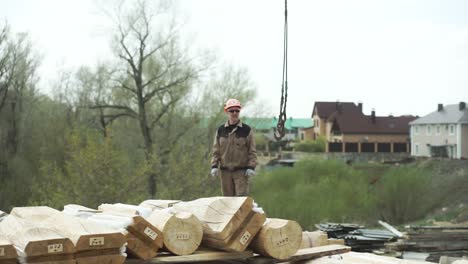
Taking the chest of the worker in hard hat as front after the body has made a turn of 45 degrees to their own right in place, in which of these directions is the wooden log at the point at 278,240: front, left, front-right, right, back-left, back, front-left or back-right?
front-left

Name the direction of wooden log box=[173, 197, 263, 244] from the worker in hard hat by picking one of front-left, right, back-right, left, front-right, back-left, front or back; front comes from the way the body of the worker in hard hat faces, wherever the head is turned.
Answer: front

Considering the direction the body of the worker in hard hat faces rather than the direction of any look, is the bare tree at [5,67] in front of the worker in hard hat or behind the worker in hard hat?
behind

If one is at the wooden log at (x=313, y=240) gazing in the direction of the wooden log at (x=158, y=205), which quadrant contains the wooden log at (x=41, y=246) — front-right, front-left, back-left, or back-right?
front-left

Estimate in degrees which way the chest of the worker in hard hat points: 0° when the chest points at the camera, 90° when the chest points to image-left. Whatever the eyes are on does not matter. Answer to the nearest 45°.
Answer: approximately 0°

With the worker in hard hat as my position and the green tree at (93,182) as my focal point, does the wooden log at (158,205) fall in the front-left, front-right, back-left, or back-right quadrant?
back-left

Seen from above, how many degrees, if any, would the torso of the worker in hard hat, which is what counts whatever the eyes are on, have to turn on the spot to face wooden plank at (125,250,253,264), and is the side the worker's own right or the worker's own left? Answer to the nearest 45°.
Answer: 0° — they already face it

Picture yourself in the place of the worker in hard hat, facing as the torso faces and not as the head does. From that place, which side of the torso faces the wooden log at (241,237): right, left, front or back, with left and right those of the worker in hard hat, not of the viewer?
front

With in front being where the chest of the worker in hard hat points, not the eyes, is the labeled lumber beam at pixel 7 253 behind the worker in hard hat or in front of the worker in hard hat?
in front

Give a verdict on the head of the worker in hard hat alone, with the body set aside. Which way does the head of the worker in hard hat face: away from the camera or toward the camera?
toward the camera

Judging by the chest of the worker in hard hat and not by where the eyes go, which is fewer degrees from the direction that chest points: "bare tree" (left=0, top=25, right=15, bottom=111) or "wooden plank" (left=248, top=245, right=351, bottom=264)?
the wooden plank

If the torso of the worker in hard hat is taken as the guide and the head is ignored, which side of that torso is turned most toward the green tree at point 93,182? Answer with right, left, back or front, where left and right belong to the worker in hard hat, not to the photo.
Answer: back

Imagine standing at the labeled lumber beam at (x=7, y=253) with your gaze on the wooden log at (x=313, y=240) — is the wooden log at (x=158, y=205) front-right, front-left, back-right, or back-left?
front-left

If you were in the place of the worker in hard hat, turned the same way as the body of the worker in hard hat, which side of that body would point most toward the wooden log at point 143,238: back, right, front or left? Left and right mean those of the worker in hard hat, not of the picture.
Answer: front

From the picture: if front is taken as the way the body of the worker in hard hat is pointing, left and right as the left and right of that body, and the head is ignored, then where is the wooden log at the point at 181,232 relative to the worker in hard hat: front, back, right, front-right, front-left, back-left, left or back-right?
front

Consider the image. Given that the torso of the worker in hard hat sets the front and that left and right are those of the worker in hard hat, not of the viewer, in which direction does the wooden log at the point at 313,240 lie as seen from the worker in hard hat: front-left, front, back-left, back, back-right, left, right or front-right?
front-left

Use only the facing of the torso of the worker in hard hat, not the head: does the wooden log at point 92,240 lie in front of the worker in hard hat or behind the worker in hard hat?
in front
